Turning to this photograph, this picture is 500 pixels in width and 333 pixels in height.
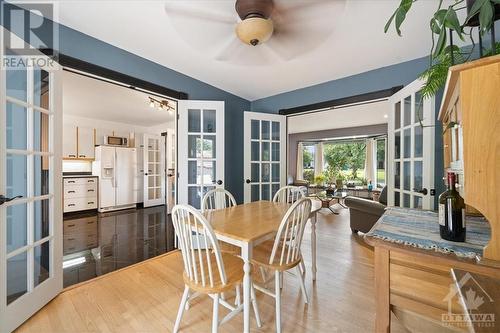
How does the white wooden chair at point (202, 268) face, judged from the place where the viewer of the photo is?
facing away from the viewer and to the right of the viewer

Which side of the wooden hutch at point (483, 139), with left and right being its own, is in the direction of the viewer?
left

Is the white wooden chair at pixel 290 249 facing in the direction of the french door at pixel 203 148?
yes

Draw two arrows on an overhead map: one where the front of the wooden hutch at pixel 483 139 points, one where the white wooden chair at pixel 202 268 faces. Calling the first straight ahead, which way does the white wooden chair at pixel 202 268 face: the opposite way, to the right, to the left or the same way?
to the right

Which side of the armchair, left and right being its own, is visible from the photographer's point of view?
left

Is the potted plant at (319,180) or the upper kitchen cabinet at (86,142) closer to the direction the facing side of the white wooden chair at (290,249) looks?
the upper kitchen cabinet

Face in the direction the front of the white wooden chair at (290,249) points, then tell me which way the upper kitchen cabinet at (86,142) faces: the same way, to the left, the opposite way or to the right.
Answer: the opposite way

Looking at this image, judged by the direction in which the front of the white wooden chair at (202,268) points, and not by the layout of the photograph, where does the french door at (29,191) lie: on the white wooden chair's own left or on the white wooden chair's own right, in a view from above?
on the white wooden chair's own left

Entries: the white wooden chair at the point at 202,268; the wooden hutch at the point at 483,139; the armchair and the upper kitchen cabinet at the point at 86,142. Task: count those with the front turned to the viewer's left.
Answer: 2

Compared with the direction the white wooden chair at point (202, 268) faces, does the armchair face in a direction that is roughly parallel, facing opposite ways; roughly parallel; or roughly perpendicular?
roughly perpendicular

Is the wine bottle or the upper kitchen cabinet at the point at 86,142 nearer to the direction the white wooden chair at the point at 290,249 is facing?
the upper kitchen cabinet
